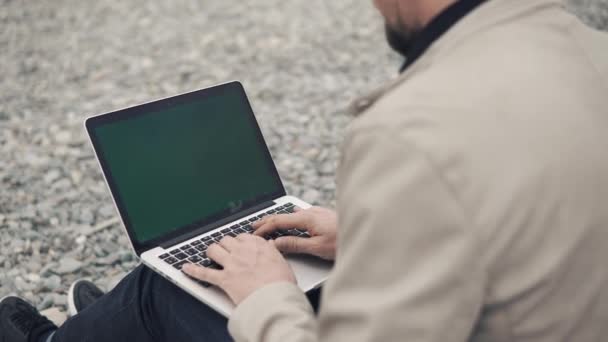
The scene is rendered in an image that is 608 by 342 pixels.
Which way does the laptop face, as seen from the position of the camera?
facing the viewer and to the right of the viewer

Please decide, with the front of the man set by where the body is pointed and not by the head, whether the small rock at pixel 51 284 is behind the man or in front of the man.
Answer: in front

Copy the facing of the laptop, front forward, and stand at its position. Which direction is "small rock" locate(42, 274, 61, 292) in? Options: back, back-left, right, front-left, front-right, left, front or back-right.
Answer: back

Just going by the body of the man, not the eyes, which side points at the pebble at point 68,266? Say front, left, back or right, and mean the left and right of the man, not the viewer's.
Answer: front

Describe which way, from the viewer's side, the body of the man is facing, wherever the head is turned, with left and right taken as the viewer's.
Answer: facing away from the viewer and to the left of the viewer
